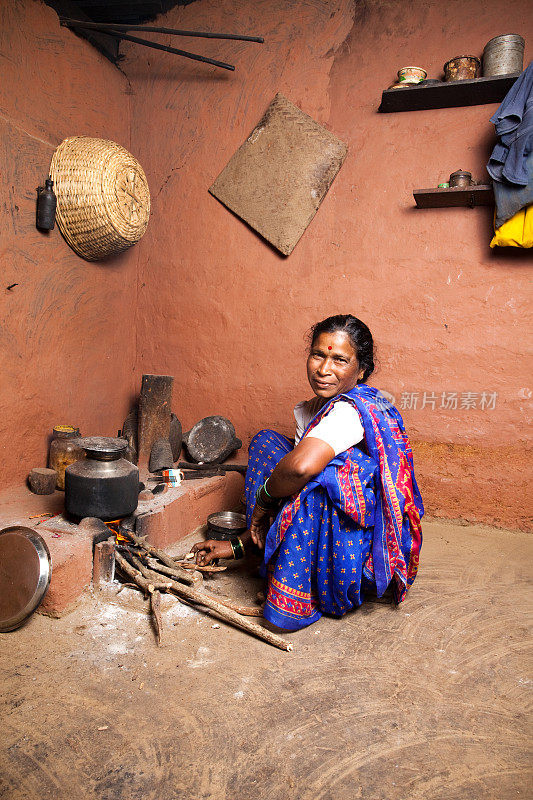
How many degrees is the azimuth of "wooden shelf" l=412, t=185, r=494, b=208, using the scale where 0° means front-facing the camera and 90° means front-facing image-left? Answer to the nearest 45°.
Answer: approximately 0°

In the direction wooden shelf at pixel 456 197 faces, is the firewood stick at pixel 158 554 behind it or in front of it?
in front

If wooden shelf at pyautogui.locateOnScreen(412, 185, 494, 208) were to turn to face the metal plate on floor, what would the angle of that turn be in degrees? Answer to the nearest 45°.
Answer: approximately 45° to its right

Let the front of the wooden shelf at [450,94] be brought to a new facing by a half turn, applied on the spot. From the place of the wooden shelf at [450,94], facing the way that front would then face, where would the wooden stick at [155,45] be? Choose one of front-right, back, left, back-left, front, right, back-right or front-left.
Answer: left

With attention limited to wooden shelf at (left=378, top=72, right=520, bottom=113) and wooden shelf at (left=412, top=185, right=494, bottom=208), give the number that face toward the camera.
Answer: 2

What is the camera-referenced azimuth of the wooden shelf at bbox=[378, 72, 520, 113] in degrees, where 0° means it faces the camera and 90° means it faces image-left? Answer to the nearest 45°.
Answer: approximately 0°

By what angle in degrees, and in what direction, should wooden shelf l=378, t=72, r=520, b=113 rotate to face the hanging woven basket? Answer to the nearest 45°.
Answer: approximately 90° to its right

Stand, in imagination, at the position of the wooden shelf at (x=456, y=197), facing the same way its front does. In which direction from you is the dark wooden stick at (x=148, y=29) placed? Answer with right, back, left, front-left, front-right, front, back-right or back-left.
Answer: right

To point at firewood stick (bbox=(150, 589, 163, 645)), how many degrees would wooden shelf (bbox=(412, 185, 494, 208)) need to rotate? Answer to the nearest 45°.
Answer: approximately 45° to its right

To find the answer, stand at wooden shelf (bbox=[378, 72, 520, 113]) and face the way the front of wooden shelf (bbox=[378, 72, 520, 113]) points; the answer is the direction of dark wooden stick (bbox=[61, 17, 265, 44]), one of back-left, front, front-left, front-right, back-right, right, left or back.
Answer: right
